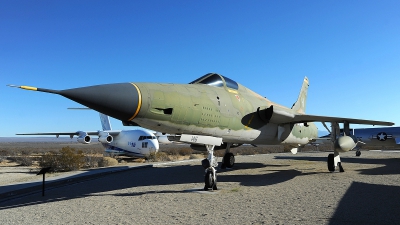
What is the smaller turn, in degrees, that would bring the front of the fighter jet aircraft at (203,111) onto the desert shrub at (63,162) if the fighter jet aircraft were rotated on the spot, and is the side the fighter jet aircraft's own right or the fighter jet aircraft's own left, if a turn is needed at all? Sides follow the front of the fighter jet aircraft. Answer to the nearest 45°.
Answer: approximately 90° to the fighter jet aircraft's own right

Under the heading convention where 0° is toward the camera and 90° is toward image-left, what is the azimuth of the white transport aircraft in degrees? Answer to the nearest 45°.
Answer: approximately 315°

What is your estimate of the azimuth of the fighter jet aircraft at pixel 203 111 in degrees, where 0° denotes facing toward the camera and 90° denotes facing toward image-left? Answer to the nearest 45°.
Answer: approximately 45°

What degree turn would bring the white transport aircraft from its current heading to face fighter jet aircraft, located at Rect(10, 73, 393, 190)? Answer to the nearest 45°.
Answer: approximately 45° to its right

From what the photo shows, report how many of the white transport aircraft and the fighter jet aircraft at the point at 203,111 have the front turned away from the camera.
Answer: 0

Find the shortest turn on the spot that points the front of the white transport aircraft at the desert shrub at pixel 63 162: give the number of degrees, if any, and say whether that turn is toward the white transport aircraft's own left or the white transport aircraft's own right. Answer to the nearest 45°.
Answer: approximately 90° to the white transport aircraft's own right

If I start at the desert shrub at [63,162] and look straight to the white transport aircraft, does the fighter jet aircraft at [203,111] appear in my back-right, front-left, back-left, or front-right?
back-right
